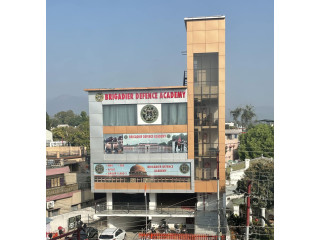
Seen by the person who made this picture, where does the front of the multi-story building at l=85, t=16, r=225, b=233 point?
facing the viewer

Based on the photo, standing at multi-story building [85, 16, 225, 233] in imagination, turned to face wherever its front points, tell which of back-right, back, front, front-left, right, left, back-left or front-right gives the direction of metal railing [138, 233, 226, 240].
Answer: front

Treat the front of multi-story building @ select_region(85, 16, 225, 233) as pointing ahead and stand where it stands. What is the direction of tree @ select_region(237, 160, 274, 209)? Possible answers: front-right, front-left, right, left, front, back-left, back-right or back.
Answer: left

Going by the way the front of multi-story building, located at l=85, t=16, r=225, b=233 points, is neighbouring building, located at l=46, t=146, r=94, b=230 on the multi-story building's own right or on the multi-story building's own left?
on the multi-story building's own right

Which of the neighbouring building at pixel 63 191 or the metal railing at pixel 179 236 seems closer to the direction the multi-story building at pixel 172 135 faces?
the metal railing

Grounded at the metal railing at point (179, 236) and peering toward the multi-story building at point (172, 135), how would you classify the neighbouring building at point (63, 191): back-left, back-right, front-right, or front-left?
front-left

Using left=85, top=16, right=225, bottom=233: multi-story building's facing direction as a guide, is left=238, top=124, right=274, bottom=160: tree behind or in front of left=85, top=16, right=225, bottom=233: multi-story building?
behind
